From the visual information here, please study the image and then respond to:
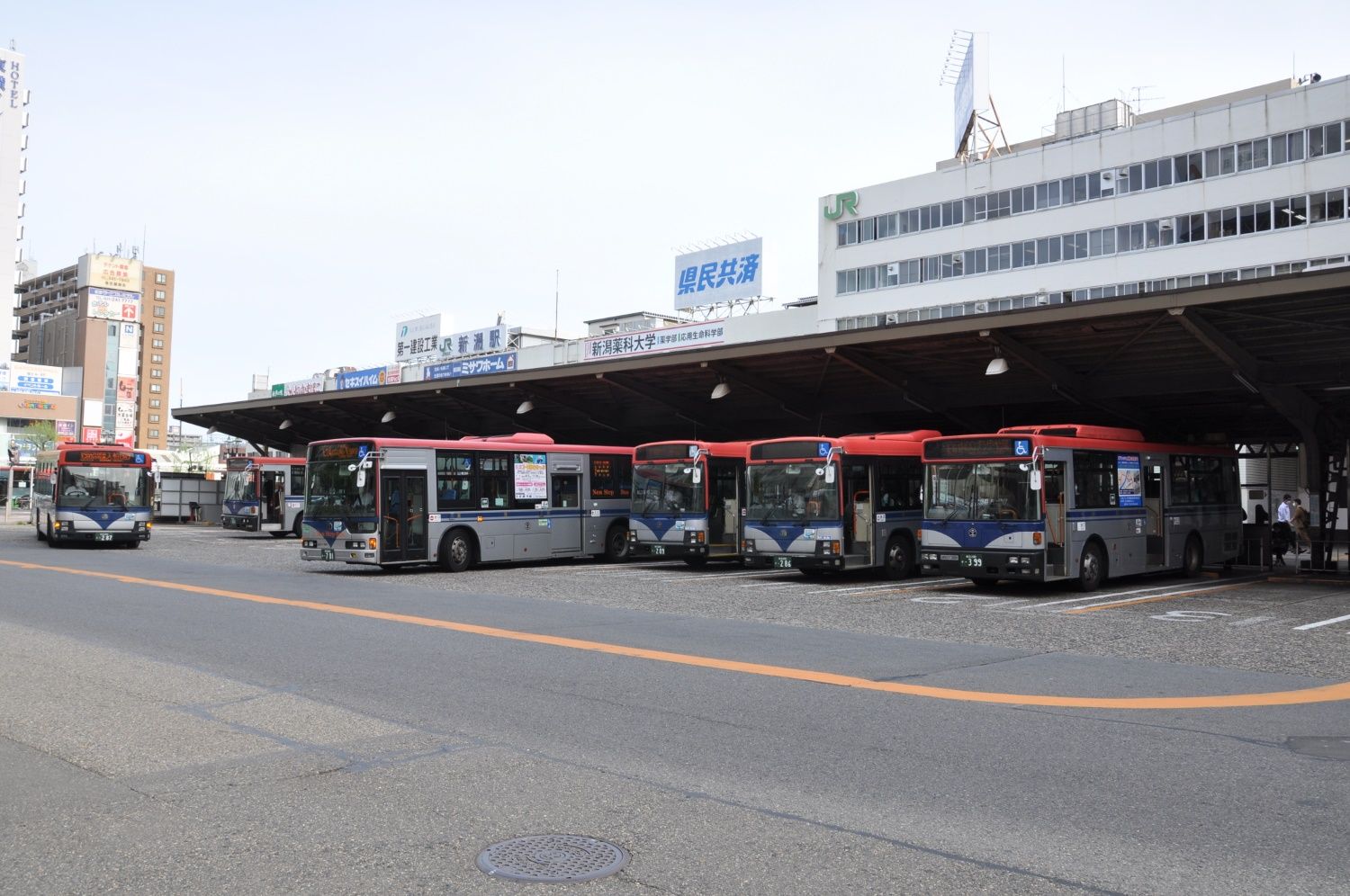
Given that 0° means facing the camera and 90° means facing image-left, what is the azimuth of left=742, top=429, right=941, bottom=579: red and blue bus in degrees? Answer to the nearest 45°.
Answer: approximately 45°

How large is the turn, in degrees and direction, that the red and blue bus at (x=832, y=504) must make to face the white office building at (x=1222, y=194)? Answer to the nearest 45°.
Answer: approximately 180°

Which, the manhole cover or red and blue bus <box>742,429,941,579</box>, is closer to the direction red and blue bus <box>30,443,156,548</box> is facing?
the manhole cover

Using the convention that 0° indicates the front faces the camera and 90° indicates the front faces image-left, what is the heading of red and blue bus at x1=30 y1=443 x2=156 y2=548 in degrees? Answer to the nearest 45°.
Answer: approximately 0°

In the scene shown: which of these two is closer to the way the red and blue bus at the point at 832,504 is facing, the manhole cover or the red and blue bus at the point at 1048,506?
the manhole cover

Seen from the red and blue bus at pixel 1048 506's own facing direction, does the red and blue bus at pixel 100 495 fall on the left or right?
on its right

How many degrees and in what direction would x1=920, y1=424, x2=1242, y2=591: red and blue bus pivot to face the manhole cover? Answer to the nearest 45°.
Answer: approximately 45° to its left

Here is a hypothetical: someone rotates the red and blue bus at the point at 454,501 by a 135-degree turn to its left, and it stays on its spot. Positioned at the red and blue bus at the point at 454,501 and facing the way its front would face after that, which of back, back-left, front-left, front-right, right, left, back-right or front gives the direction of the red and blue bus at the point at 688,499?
front

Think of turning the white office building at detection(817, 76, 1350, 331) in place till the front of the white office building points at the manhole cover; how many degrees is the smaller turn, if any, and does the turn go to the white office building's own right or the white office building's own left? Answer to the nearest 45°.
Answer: approximately 45° to the white office building's own left

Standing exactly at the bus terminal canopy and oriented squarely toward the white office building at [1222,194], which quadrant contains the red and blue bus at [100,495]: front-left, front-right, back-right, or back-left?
back-left

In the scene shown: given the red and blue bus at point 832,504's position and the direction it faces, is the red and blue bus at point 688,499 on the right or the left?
on its right

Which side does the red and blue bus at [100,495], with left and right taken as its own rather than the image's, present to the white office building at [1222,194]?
left
